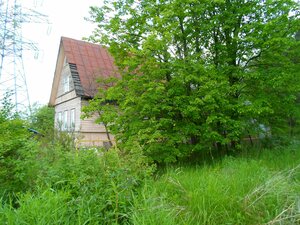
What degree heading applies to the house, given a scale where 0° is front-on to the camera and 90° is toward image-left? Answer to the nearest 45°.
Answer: approximately 45°

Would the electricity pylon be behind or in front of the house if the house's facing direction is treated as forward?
in front

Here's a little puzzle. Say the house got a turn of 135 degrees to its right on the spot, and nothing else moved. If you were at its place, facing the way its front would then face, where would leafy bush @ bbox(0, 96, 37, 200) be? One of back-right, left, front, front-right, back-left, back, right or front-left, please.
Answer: back
